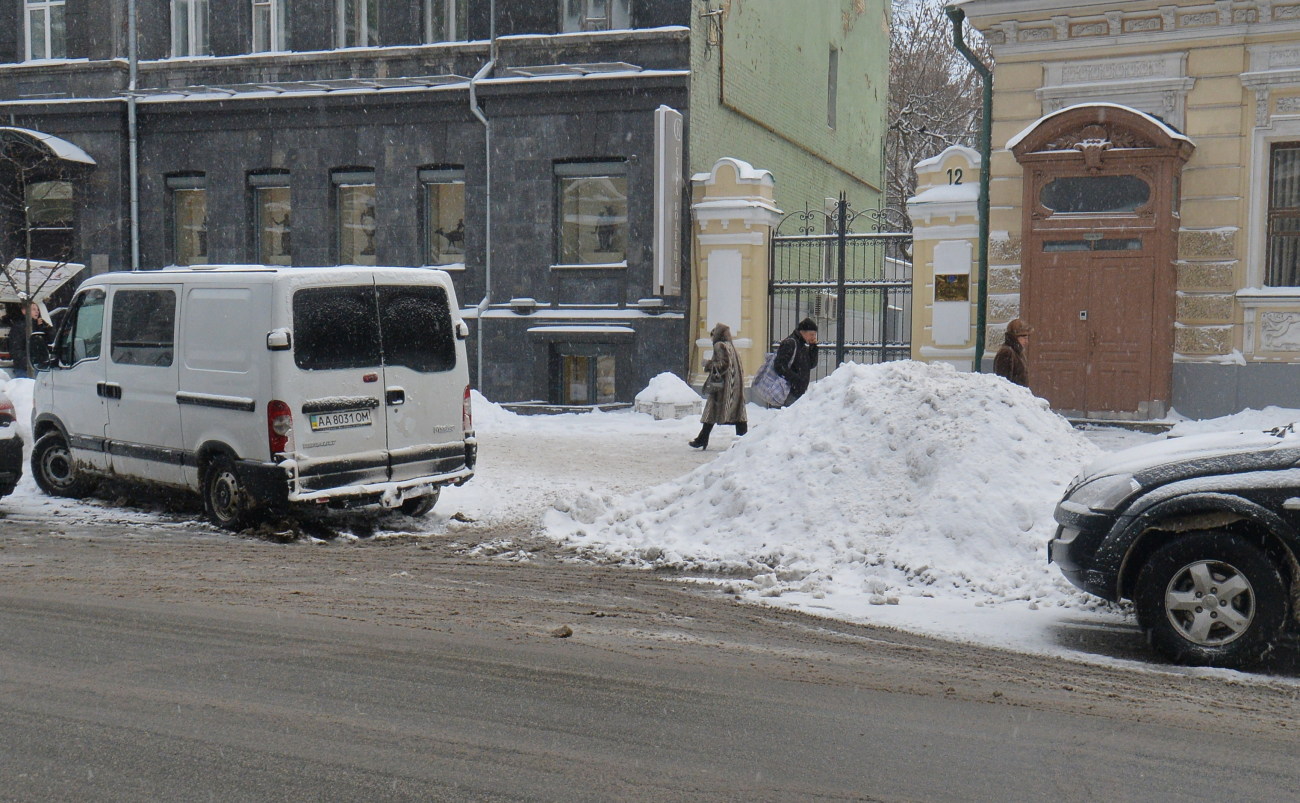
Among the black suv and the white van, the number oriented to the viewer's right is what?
0

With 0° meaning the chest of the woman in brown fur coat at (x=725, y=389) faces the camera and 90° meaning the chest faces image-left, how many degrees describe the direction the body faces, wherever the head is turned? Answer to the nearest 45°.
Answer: approximately 90°

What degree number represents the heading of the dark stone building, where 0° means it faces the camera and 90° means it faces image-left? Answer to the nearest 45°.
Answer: approximately 0°

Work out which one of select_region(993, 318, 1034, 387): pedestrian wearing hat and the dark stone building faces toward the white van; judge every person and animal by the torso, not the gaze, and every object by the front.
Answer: the dark stone building

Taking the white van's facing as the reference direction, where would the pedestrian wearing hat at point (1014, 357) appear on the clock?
The pedestrian wearing hat is roughly at 4 o'clock from the white van.

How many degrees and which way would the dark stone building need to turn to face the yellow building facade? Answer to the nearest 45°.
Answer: approximately 45° to its left

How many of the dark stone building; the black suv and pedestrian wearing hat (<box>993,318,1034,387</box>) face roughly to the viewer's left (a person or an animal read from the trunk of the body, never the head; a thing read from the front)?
1
